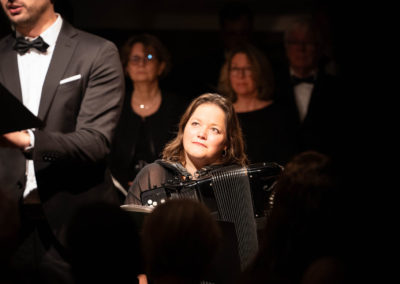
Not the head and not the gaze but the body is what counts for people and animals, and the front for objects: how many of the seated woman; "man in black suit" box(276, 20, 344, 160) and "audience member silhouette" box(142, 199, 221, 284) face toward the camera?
2

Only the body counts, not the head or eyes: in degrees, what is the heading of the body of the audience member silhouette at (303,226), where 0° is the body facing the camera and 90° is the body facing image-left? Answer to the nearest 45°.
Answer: approximately 180°

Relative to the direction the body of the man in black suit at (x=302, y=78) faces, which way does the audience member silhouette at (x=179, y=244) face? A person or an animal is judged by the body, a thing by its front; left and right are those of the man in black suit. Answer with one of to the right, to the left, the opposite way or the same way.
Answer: the opposite way

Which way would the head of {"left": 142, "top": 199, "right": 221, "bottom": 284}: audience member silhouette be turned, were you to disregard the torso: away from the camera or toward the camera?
away from the camera

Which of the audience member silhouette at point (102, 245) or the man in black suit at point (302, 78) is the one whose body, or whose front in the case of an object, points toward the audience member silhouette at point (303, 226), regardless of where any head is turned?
the man in black suit

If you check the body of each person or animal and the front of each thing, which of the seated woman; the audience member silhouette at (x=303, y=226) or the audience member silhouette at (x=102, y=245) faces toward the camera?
the seated woman

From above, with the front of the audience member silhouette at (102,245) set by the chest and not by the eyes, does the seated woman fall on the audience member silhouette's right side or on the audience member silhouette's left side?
on the audience member silhouette's right side

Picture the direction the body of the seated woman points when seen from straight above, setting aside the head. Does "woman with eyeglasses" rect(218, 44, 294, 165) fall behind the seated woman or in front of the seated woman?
behind

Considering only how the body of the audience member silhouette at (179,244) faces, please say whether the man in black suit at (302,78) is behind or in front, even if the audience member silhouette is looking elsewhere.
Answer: in front

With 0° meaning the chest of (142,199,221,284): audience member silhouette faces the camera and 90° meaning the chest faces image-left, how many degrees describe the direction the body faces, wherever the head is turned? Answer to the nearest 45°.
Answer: approximately 180°

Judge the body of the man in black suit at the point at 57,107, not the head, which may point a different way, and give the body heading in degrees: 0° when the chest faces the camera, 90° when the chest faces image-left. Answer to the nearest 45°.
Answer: approximately 45°

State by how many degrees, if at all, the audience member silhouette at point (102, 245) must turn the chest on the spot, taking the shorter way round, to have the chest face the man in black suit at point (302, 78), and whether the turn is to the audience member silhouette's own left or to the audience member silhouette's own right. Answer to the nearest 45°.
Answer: approximately 45° to the audience member silhouette's own right

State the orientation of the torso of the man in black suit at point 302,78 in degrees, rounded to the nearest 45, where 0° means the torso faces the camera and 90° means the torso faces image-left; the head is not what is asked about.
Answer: approximately 0°

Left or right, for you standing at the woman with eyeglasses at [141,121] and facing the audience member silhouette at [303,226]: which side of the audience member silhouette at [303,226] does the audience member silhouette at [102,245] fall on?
right

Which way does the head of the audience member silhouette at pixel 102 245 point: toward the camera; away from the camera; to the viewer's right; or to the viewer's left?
away from the camera
